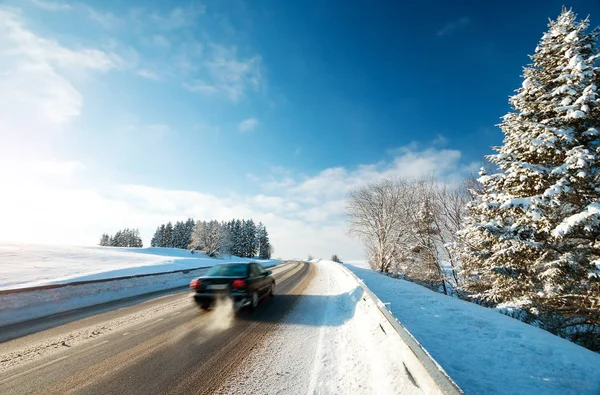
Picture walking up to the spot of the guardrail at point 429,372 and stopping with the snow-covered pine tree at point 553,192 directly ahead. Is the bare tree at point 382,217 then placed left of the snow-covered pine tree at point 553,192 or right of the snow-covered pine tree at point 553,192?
left

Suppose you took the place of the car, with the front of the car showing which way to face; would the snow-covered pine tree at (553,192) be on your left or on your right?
on your right

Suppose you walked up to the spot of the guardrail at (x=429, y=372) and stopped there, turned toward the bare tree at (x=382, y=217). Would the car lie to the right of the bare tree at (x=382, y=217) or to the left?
left

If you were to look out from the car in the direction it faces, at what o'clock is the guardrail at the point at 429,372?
The guardrail is roughly at 4 o'clock from the car.

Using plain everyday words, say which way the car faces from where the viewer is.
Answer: facing away from the viewer and to the right of the viewer

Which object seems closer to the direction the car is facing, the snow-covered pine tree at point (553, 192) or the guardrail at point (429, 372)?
the snow-covered pine tree

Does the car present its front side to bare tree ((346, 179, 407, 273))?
yes
